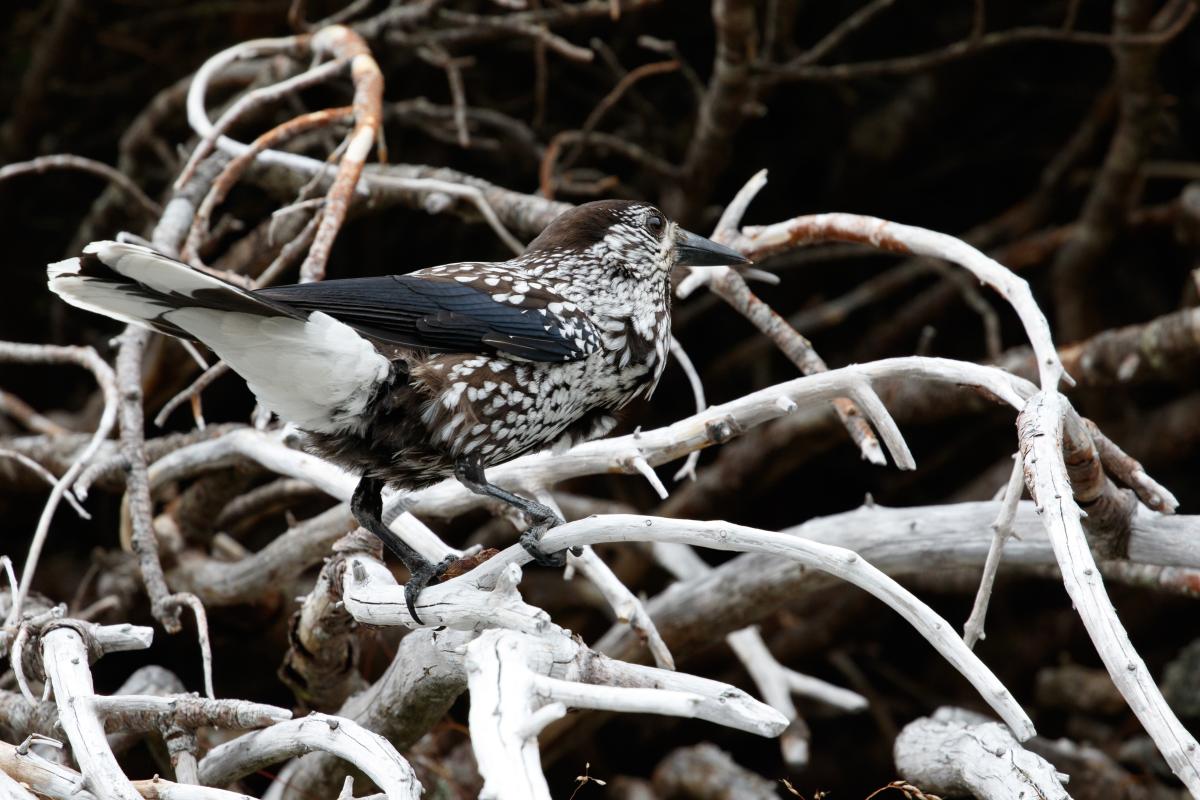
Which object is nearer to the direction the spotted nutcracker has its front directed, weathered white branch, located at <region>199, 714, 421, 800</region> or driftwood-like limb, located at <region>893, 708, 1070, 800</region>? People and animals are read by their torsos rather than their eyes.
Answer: the driftwood-like limb

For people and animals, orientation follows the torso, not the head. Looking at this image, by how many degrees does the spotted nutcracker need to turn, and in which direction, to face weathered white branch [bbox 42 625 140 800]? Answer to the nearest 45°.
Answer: approximately 135° to its right

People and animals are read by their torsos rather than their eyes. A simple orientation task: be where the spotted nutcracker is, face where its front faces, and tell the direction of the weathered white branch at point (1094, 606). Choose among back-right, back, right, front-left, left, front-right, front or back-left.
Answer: front-right

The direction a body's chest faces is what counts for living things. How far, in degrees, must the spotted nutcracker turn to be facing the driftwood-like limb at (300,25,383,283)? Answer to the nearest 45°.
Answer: approximately 90° to its left

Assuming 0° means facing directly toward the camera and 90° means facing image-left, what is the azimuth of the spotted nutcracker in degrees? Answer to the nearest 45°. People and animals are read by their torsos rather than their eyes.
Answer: approximately 270°
